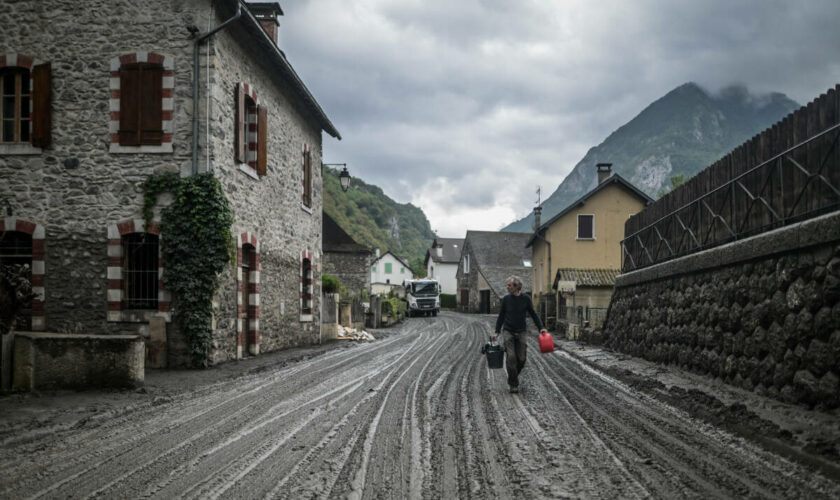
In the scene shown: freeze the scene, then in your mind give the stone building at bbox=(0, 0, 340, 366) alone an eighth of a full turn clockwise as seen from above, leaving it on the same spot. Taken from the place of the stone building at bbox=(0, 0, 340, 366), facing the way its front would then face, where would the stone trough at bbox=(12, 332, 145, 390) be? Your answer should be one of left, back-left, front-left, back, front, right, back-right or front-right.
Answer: front-right

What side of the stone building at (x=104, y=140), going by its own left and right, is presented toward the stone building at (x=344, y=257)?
left

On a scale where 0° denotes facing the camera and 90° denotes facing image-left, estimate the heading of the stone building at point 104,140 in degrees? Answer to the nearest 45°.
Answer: approximately 270°

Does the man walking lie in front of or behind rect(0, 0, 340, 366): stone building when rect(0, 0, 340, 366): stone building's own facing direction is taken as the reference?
in front

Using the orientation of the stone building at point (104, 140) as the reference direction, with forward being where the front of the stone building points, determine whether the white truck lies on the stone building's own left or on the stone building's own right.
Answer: on the stone building's own left

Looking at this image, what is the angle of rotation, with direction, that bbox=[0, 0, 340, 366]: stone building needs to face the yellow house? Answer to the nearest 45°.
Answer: approximately 45° to its left
